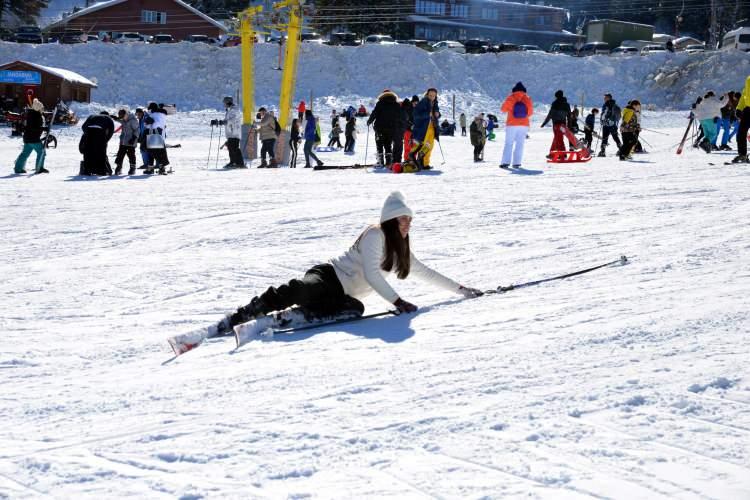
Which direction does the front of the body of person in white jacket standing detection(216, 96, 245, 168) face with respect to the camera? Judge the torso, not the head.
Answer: to the viewer's left

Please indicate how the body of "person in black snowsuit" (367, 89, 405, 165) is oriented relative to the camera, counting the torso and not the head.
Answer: away from the camera

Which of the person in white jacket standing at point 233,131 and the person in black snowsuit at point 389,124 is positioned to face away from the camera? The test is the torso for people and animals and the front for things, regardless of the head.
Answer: the person in black snowsuit

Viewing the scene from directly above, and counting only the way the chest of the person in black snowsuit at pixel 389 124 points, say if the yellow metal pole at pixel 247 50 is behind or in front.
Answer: in front

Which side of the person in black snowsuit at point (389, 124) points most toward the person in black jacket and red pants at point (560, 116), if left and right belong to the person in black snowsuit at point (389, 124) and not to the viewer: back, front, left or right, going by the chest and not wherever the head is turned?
right

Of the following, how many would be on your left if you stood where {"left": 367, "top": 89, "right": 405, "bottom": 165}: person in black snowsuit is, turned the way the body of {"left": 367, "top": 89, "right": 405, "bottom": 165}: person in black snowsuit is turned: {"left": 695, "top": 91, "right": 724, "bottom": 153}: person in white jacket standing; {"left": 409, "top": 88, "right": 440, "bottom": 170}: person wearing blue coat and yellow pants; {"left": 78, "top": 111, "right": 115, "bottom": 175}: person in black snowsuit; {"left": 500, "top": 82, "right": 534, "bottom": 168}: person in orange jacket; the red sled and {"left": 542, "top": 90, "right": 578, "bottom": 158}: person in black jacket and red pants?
1

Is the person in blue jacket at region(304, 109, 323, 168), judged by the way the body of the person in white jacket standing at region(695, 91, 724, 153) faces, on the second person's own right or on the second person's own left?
on the second person's own left
